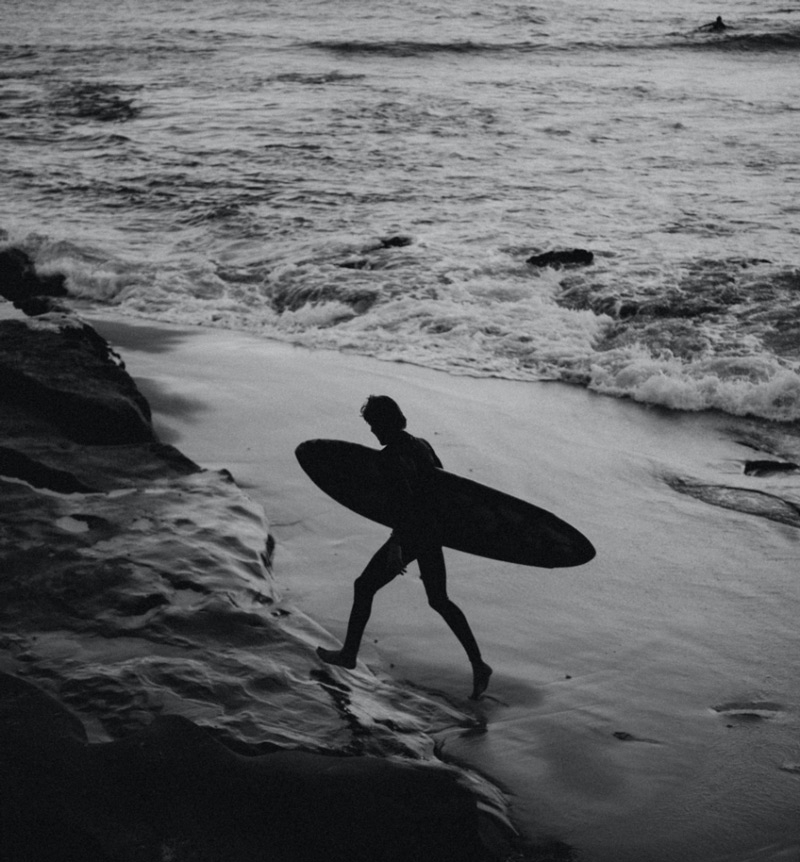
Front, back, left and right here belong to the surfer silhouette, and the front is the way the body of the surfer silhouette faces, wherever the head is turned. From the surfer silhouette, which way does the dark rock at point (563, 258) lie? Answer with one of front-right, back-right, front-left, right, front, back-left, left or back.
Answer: right

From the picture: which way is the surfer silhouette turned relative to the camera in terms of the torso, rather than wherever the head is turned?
to the viewer's left

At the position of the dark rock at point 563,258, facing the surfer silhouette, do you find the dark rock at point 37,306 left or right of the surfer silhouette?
right

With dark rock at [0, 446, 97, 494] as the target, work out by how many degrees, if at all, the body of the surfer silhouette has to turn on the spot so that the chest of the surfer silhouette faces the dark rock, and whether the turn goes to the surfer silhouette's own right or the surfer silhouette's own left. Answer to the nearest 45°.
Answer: approximately 45° to the surfer silhouette's own right

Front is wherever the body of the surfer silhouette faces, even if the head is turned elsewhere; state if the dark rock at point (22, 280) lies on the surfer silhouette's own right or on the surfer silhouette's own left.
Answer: on the surfer silhouette's own right

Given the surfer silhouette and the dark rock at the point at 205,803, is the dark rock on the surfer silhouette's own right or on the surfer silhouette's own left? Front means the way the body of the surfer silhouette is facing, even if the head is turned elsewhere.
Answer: on the surfer silhouette's own left

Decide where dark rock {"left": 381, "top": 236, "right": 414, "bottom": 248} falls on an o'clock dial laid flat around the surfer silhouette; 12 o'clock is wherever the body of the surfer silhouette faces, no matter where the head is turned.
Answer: The dark rock is roughly at 3 o'clock from the surfer silhouette.

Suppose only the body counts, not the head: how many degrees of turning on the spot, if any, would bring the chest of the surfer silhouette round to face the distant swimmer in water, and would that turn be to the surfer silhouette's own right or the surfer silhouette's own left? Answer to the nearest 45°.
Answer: approximately 90° to the surfer silhouette's own right
